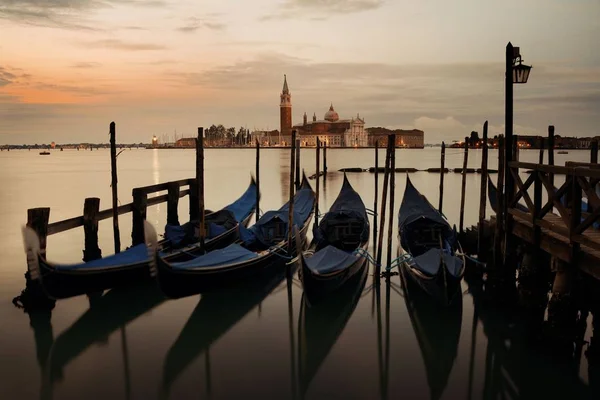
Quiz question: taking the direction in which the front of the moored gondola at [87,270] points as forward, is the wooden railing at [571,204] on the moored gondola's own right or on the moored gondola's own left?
on the moored gondola's own left

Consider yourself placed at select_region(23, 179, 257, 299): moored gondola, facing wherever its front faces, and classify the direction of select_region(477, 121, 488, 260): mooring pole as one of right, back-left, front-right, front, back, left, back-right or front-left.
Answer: back-left

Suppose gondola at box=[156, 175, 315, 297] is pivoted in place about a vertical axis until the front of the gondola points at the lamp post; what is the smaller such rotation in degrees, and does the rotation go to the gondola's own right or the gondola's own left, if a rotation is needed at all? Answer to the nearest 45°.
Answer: approximately 135° to the gondola's own left

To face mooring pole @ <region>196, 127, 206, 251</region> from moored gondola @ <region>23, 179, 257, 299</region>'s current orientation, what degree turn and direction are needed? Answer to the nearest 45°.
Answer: approximately 180°

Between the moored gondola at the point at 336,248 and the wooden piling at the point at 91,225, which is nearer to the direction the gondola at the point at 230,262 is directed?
the wooden piling

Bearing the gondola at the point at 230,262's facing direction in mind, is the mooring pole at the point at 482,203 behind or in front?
behind

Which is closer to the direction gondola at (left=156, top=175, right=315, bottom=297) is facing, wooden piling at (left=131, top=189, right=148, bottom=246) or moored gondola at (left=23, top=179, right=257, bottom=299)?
the moored gondola

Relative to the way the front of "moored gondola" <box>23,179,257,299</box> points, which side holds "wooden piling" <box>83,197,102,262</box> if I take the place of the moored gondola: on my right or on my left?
on my right

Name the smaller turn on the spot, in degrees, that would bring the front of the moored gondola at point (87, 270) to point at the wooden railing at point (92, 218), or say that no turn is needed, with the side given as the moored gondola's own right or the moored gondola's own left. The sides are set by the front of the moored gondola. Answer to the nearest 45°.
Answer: approximately 135° to the moored gondola's own right

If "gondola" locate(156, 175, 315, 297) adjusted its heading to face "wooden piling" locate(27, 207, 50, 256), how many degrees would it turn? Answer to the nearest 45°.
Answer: approximately 45° to its right

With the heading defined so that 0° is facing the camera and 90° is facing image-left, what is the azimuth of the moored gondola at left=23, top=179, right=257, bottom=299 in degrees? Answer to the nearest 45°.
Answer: approximately 45°

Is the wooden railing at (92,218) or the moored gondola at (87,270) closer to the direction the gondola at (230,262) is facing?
the moored gondola

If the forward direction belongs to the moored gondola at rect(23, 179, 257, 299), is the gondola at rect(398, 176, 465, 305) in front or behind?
behind
